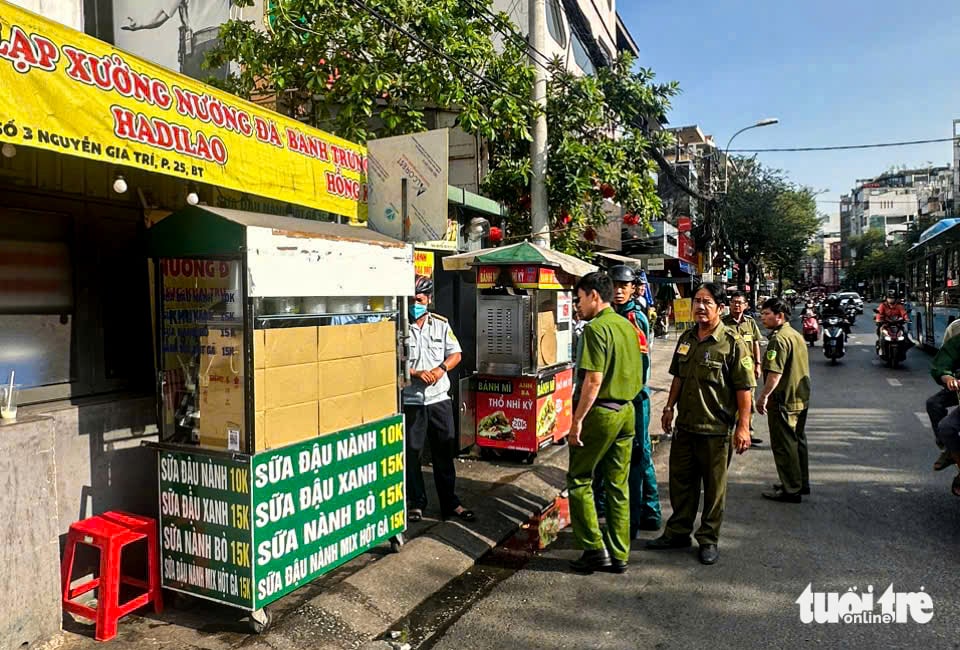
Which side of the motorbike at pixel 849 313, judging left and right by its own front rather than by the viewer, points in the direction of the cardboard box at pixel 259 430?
front

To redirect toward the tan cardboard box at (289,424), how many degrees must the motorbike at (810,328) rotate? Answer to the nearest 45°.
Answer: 0° — it already faces it

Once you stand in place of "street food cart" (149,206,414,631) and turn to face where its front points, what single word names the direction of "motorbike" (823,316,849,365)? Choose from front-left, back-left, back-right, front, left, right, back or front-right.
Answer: left

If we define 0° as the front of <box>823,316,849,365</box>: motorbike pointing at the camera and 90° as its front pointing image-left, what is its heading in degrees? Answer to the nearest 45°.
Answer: approximately 0°

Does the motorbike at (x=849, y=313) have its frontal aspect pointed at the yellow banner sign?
yes

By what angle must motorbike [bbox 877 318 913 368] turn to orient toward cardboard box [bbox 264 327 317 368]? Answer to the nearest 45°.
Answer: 0° — it already faces it

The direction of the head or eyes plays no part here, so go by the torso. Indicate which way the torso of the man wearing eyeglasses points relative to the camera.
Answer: toward the camera

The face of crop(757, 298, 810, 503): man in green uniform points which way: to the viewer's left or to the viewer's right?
to the viewer's left

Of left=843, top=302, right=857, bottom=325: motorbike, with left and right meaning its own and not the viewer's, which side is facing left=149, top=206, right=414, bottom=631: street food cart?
front

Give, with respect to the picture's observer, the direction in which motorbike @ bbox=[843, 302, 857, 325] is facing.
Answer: facing the viewer

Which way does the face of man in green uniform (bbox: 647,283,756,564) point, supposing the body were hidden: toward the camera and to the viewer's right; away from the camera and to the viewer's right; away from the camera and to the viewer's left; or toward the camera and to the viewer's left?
toward the camera and to the viewer's left

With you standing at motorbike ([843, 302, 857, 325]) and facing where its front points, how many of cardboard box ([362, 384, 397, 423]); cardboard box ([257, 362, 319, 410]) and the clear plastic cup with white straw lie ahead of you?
3

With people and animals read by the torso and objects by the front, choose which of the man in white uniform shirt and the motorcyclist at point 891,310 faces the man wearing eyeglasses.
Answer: the motorcyclist
